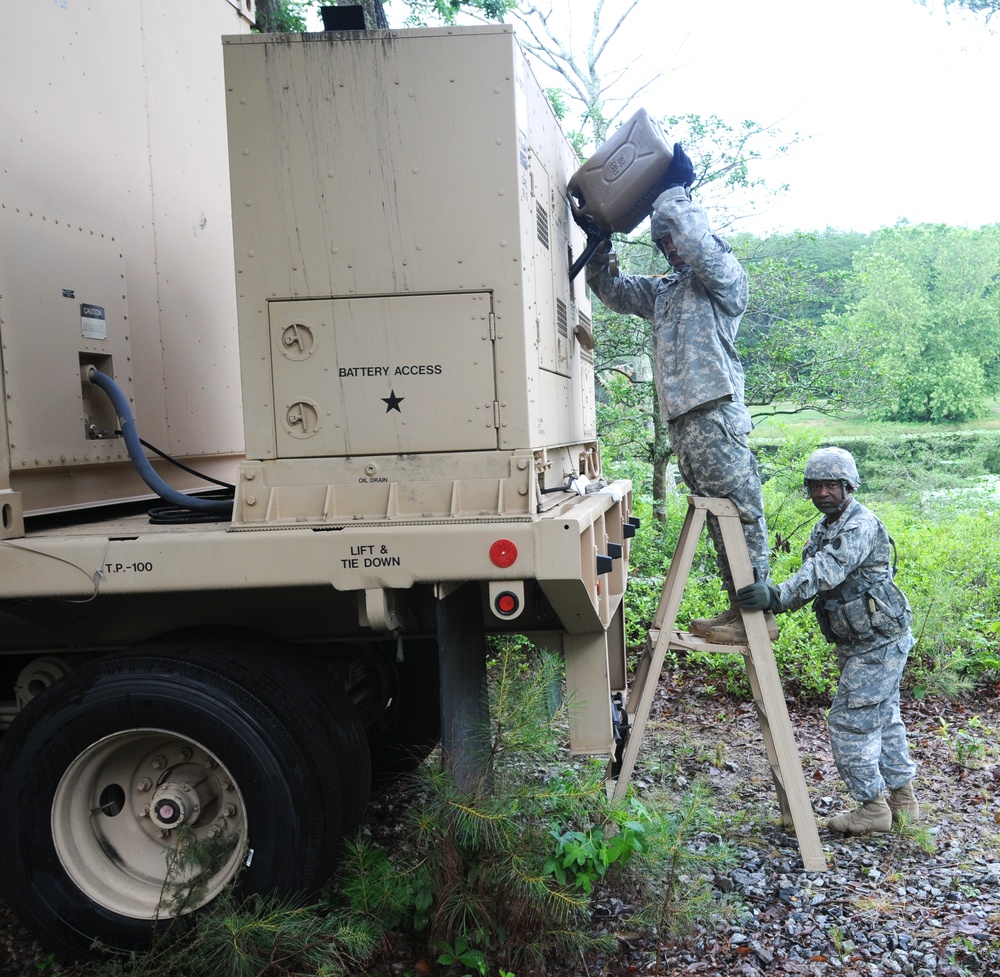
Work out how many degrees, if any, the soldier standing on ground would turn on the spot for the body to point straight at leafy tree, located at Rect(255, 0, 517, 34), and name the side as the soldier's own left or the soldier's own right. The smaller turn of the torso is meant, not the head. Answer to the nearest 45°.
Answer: approximately 45° to the soldier's own right

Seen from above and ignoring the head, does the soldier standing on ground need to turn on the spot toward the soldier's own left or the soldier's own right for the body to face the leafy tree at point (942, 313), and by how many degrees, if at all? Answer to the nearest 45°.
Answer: approximately 90° to the soldier's own right

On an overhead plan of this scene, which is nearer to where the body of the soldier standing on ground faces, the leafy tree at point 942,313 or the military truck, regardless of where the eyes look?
the military truck

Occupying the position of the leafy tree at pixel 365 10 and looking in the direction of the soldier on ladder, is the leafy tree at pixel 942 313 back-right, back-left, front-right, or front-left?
back-left

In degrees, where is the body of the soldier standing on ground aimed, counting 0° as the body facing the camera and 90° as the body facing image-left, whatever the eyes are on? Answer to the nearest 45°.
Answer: approximately 90°
